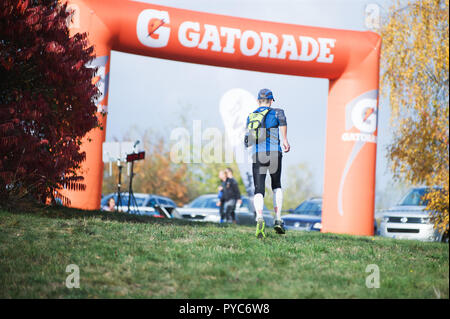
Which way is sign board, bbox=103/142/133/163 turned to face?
toward the camera

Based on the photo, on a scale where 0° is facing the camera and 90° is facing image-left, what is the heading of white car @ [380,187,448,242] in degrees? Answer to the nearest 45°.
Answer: approximately 45°

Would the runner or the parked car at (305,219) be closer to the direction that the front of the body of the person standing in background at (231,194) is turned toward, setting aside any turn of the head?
the runner

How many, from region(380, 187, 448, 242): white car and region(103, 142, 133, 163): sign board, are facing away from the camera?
0

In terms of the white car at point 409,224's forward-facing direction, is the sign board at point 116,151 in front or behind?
in front

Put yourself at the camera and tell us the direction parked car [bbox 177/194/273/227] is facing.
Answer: facing the viewer and to the left of the viewer

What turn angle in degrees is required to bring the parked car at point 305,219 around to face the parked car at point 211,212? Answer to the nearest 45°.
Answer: approximately 90° to its right

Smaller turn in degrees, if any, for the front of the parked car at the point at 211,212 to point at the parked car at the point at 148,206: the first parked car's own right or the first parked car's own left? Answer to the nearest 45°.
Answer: approximately 90° to the first parked car's own right
